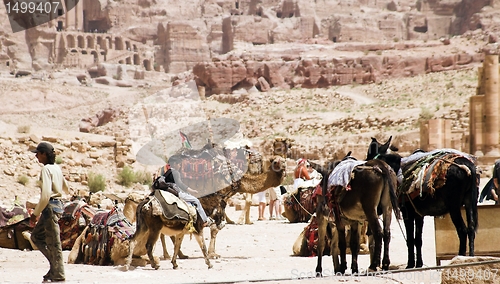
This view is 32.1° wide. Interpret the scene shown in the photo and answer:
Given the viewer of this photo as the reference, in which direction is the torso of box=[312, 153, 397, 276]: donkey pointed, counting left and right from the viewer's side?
facing away from the viewer and to the left of the viewer

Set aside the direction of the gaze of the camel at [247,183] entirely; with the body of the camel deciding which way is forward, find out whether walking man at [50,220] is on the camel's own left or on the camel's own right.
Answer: on the camel's own right

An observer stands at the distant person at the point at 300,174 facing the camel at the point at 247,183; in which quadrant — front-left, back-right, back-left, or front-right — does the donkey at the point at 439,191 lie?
front-left

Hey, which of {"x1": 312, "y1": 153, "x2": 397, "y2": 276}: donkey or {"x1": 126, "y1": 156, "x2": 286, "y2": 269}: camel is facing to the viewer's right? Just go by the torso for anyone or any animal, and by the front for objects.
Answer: the camel

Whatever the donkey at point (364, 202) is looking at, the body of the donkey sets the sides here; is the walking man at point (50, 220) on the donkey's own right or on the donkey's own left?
on the donkey's own left

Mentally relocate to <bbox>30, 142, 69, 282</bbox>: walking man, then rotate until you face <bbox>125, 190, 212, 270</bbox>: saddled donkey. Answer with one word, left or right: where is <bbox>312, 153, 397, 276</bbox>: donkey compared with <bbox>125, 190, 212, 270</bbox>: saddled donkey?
right

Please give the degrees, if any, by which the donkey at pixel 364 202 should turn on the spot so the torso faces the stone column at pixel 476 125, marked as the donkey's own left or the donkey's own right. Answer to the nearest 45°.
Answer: approximately 45° to the donkey's own right

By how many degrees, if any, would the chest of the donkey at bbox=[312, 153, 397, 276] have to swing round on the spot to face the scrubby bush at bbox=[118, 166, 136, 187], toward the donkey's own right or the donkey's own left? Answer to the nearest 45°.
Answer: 0° — it already faces it

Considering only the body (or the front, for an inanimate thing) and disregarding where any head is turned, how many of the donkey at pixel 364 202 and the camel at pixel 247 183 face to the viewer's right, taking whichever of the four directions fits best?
1

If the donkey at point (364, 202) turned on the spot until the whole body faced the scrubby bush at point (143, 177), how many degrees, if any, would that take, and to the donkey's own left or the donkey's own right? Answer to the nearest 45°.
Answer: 0° — it already faces it

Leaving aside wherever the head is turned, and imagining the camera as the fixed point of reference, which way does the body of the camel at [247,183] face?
to the viewer's right

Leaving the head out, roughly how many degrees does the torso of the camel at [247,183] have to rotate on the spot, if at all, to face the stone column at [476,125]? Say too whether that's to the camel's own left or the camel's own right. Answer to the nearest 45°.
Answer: approximately 45° to the camel's own left

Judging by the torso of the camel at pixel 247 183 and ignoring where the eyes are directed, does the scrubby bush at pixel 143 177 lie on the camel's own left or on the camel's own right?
on the camel's own left
